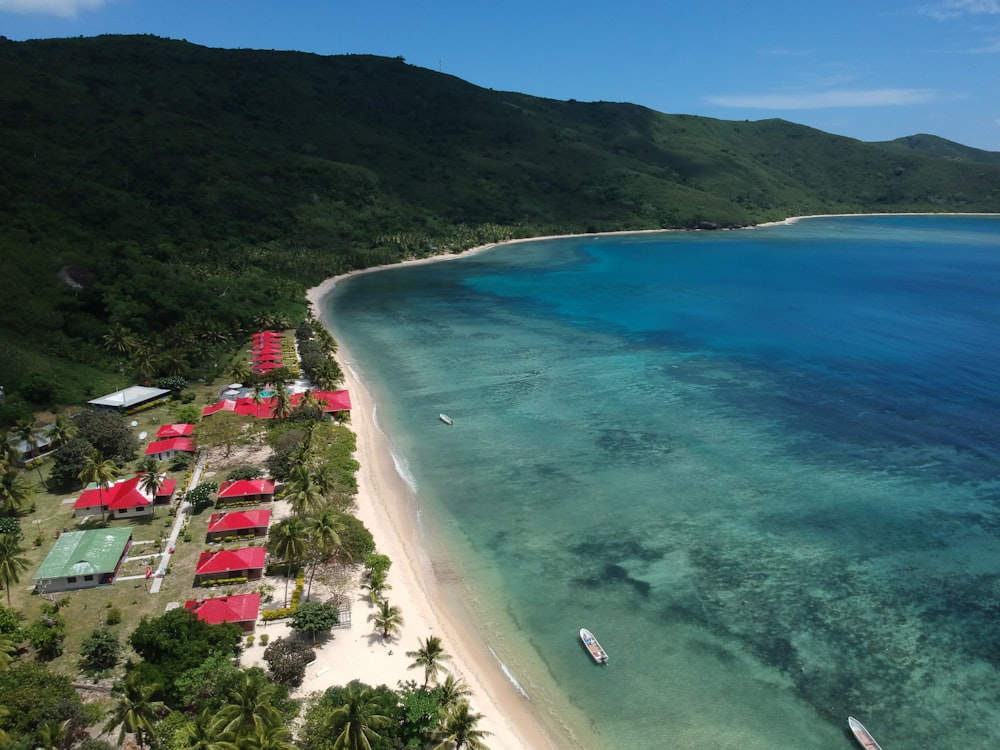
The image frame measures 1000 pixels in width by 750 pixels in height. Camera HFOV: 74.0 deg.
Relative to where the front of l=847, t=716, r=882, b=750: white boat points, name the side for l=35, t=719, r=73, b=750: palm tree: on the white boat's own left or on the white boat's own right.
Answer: on the white boat's own left

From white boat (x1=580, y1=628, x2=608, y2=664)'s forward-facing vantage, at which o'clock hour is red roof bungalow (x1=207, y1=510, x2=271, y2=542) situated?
The red roof bungalow is roughly at 11 o'clock from the white boat.

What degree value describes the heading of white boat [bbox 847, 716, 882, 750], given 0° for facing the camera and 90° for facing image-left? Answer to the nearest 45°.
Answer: approximately 135°

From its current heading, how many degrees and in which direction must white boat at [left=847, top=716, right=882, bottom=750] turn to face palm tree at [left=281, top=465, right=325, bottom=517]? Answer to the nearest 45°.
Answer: approximately 45° to its left

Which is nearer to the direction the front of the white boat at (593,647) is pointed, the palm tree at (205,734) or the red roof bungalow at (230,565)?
the red roof bungalow

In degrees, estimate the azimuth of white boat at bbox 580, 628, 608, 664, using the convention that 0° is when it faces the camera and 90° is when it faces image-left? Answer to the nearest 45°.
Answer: approximately 135°

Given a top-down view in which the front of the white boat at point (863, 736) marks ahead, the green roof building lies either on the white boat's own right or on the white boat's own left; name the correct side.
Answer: on the white boat's own left
